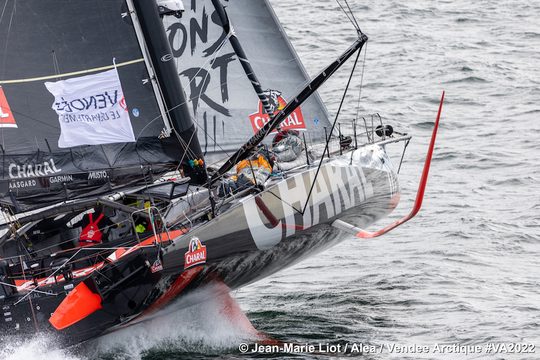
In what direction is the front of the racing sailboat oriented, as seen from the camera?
facing away from the viewer and to the right of the viewer
